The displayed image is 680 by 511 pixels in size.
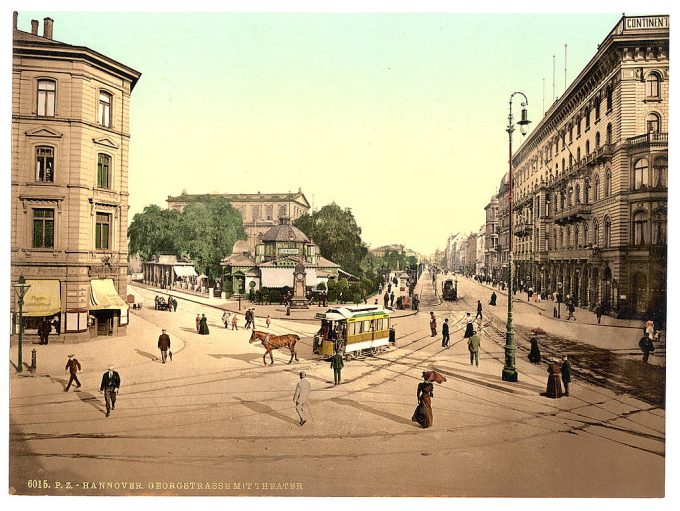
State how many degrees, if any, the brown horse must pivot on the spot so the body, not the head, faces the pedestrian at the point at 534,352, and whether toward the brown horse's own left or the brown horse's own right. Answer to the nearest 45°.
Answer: approximately 180°

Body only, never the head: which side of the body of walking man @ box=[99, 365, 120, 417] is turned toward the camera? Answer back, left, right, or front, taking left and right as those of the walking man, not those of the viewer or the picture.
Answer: front

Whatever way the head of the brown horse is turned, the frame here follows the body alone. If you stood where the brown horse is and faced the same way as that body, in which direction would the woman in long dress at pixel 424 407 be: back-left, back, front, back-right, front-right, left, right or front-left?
back-left

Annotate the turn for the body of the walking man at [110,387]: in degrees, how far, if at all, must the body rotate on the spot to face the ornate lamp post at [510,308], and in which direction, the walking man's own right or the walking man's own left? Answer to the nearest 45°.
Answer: approximately 90° to the walking man's own left

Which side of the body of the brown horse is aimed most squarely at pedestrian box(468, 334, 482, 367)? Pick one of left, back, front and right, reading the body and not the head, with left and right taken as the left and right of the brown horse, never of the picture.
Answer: back

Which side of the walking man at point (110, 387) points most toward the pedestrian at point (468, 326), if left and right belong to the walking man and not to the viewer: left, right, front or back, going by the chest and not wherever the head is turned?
left

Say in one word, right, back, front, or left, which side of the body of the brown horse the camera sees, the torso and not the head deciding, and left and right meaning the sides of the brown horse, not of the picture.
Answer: left

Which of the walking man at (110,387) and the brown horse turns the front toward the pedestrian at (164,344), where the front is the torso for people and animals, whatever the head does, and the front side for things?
the brown horse

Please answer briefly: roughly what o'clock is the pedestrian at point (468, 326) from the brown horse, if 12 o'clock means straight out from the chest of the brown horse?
The pedestrian is roughly at 6 o'clock from the brown horse.

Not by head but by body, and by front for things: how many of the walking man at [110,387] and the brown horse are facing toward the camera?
1

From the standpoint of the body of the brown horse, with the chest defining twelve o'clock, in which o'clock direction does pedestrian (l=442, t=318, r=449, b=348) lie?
The pedestrian is roughly at 6 o'clock from the brown horse.

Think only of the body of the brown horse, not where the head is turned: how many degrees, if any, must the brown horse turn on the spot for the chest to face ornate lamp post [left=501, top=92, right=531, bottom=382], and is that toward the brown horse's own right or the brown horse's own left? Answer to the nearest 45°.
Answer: approximately 180°
